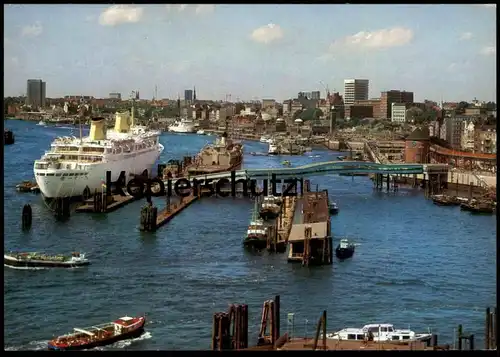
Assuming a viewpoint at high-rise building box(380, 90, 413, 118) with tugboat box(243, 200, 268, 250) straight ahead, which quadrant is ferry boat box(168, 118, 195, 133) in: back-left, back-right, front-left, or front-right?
front-right

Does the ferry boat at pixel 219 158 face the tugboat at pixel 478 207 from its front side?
no

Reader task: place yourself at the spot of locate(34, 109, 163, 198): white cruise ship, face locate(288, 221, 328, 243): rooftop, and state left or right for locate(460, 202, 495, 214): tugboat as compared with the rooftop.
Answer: left

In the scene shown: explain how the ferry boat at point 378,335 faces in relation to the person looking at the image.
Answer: facing to the right of the viewer

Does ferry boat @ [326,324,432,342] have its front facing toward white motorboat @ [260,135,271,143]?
no

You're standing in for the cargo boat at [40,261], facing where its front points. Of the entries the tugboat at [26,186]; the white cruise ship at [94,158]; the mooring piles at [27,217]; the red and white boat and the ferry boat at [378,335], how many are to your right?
3

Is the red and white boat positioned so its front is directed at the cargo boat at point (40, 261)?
no

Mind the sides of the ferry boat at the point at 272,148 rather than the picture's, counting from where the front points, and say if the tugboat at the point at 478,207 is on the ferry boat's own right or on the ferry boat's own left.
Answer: on the ferry boat's own left

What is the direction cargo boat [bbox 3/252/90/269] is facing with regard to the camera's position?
facing to the left of the viewer

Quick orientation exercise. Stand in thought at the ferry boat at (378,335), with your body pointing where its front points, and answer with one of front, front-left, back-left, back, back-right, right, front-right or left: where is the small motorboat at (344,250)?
right

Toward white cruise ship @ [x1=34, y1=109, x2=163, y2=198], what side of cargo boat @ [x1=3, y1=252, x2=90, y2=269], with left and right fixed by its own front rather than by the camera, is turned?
right

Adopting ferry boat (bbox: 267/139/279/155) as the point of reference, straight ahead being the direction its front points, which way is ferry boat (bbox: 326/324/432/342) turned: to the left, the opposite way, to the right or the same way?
to the right

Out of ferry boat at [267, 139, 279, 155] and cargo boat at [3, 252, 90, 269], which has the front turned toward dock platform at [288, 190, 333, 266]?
ferry boat at [267, 139, 279, 155]
